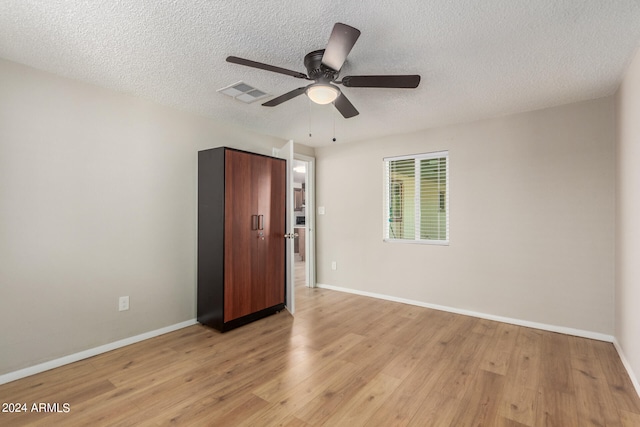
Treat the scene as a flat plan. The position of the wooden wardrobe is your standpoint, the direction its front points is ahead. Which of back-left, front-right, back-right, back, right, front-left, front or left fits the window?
front-left

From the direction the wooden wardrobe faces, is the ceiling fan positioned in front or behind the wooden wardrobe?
in front

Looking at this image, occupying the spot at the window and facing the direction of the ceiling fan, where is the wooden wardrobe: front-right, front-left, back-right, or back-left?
front-right

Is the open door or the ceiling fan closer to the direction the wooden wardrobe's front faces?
the ceiling fan

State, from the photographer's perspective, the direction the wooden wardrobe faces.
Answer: facing the viewer and to the right of the viewer
